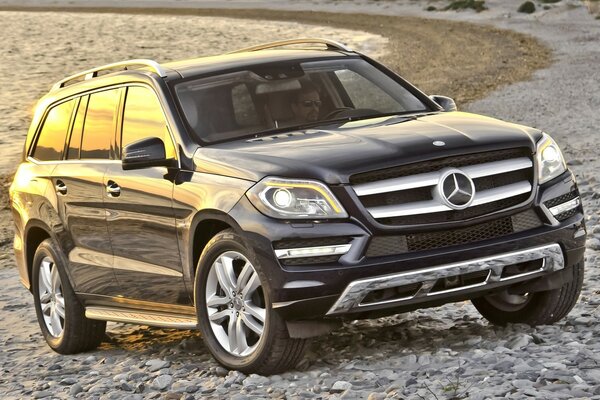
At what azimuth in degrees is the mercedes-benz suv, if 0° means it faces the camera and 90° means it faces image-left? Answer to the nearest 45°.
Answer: approximately 315°
